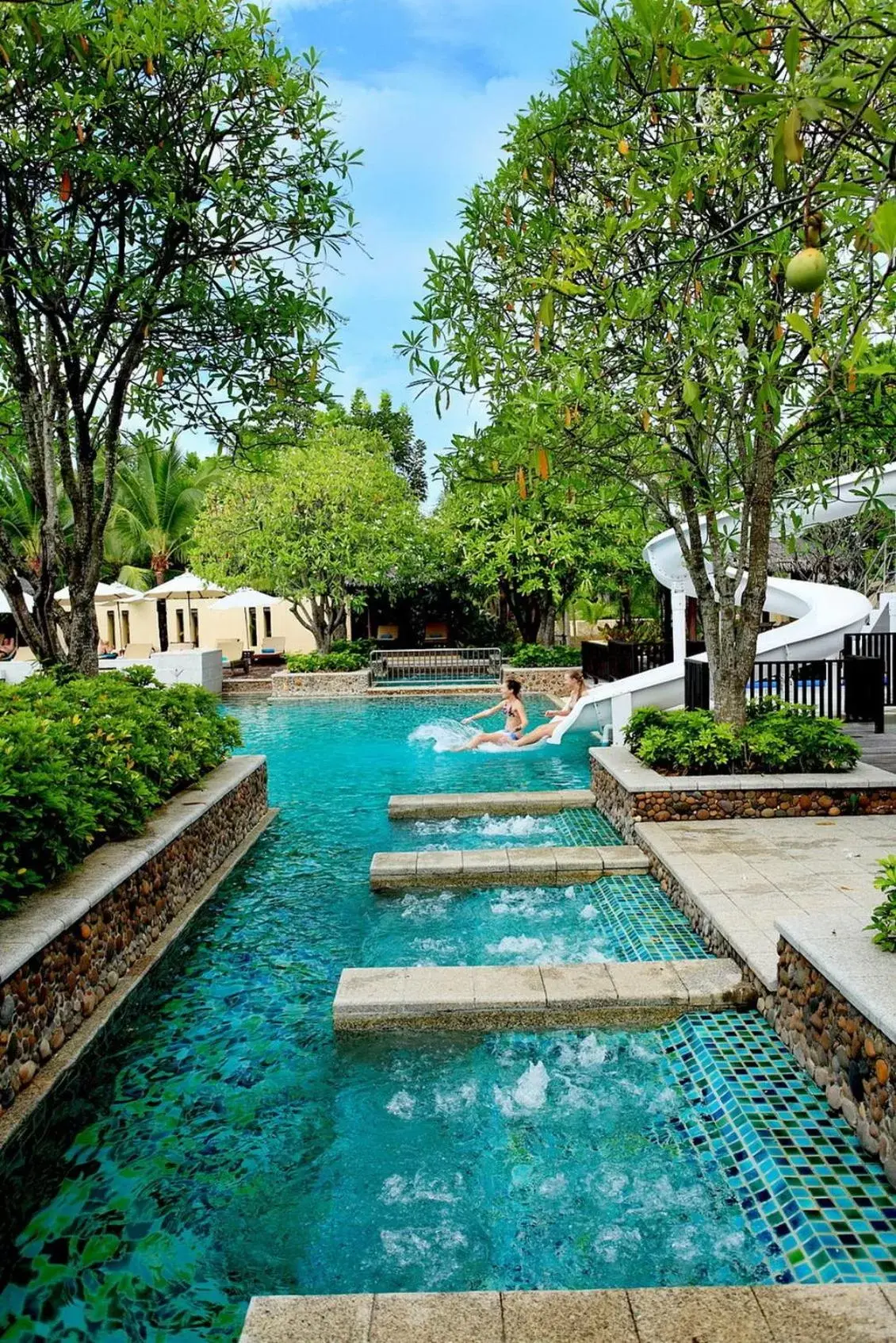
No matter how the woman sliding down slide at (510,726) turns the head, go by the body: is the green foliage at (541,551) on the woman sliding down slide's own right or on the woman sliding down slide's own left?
on the woman sliding down slide's own right

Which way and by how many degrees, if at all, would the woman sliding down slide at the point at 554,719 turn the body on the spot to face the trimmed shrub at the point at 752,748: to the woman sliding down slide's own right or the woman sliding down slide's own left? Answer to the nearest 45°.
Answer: approximately 90° to the woman sliding down slide's own left

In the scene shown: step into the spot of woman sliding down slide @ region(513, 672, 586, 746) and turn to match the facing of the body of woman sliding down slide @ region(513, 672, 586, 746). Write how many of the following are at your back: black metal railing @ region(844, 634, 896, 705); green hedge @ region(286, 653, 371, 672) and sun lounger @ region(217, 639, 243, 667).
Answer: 1

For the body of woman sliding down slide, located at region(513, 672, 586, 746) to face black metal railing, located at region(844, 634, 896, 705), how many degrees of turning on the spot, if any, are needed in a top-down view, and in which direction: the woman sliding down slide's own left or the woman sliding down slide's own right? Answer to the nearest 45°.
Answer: approximately 180°

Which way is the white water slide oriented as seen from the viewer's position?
to the viewer's left

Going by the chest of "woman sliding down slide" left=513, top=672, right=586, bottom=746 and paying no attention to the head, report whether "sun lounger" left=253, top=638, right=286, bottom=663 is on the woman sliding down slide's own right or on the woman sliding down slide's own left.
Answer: on the woman sliding down slide's own right

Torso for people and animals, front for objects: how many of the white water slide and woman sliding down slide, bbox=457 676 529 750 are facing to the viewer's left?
2

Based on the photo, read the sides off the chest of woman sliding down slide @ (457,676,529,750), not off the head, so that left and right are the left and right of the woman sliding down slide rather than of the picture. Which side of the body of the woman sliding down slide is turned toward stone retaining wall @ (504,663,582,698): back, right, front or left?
right

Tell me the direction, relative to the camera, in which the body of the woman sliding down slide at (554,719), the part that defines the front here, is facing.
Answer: to the viewer's left

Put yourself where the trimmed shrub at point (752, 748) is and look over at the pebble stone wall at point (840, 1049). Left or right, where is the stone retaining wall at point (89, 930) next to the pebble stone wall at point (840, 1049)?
right

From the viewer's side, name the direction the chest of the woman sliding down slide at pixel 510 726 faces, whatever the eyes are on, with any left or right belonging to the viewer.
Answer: facing to the left of the viewer

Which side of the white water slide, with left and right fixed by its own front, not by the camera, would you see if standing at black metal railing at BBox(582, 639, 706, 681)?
right

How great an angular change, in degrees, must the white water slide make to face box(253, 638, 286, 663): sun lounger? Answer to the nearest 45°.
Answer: approximately 45° to its right
